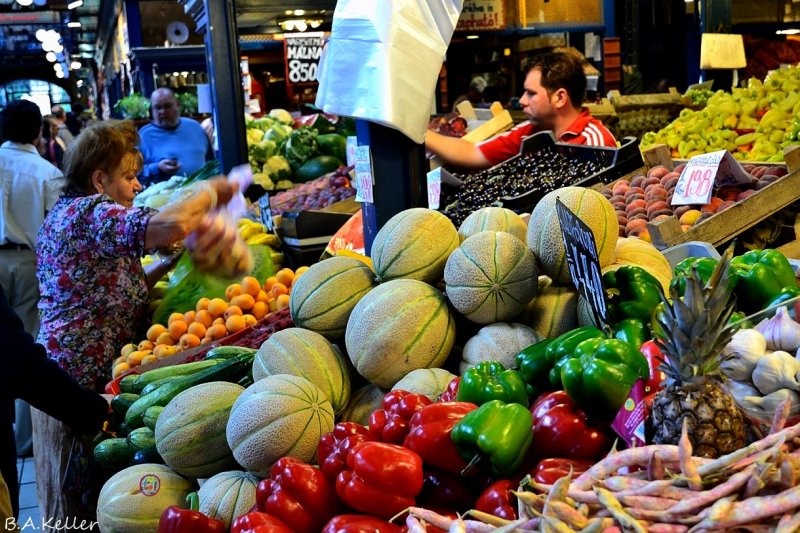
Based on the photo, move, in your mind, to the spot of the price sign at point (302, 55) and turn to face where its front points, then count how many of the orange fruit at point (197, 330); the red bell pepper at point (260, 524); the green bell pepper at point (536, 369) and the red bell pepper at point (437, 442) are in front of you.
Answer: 4

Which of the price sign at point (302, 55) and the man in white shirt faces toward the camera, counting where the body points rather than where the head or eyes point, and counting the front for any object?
the price sign

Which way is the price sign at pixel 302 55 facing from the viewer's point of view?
toward the camera

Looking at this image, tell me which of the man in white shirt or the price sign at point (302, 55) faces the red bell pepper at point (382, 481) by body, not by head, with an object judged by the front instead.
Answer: the price sign

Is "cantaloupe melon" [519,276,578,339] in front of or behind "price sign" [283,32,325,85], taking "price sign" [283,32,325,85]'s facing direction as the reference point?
in front

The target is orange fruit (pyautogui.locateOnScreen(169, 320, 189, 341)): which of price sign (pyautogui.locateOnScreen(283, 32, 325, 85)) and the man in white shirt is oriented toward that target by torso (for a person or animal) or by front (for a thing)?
the price sign

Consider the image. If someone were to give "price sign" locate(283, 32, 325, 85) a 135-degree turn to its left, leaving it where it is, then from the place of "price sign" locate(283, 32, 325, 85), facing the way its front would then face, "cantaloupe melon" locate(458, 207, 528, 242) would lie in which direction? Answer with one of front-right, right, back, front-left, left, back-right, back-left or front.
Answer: back-right

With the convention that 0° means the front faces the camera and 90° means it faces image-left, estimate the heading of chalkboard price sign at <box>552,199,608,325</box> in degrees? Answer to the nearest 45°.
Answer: approximately 45°

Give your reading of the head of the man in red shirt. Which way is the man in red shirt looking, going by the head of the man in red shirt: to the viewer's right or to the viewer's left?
to the viewer's left

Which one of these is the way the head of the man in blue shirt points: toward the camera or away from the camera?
toward the camera

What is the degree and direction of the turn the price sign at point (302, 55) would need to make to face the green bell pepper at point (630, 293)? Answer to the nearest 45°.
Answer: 0° — it already faces it
